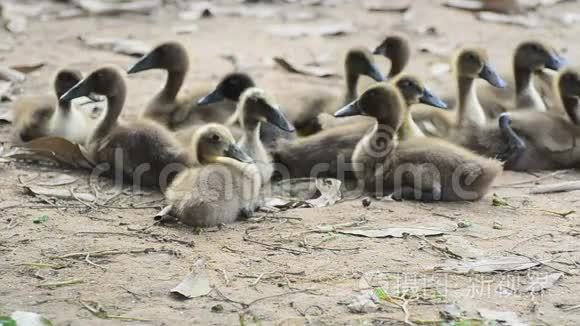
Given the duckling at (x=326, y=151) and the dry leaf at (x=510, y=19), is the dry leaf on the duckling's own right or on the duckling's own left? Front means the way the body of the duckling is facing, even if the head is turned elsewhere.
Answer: on the duckling's own left

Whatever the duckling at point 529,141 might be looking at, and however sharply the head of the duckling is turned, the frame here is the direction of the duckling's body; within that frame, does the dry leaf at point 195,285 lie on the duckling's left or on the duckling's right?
on the duckling's right

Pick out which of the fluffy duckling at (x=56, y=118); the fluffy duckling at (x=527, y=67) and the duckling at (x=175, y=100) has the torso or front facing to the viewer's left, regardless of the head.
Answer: the duckling

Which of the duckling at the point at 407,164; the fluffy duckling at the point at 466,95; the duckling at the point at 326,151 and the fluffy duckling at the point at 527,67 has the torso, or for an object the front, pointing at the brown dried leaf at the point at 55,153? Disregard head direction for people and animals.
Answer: the duckling at the point at 407,164

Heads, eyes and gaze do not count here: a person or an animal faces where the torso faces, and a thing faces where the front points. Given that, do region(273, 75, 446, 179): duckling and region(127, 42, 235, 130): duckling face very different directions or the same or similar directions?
very different directions

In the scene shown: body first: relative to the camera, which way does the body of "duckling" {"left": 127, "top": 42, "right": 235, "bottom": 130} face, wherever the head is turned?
to the viewer's left

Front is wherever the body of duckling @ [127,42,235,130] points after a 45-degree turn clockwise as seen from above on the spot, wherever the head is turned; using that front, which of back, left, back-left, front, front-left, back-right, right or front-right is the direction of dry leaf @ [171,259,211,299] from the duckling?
back-left

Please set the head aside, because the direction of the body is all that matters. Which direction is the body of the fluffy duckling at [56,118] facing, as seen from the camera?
to the viewer's right

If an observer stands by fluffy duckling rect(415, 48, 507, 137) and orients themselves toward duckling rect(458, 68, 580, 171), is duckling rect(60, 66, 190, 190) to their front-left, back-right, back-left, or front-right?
back-right

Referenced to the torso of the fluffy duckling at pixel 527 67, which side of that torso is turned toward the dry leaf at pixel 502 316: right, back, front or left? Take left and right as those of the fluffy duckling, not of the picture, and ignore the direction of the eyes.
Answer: right

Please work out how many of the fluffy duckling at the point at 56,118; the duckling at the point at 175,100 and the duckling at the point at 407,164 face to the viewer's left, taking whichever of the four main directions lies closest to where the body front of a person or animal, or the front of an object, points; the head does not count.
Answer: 2

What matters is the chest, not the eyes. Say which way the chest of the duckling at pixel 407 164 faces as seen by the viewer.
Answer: to the viewer's left

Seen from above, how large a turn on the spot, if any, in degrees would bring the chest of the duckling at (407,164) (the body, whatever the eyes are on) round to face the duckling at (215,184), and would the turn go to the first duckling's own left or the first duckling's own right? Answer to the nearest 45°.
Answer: approximately 45° to the first duckling's own left
